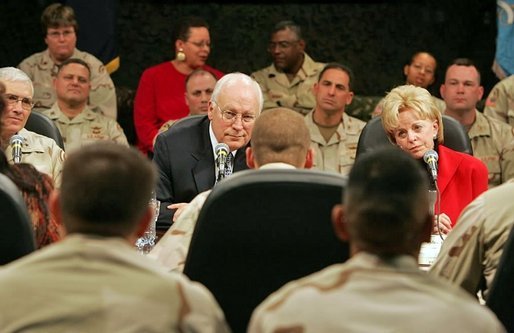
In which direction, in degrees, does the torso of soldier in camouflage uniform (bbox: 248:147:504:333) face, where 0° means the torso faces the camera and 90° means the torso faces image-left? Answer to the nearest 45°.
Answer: approximately 180°

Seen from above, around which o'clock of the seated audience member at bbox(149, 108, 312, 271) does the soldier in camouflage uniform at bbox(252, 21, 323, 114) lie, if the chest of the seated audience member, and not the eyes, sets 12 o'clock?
The soldier in camouflage uniform is roughly at 12 o'clock from the seated audience member.

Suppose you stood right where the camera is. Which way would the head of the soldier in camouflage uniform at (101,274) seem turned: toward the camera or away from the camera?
away from the camera

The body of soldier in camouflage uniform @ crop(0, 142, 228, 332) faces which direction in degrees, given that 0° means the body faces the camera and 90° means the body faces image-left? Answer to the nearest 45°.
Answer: approximately 180°

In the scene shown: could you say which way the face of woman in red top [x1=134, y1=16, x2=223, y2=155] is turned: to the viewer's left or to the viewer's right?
to the viewer's right
